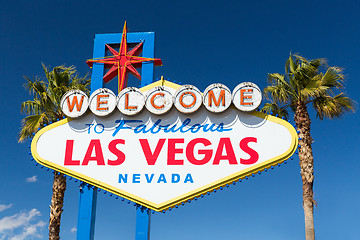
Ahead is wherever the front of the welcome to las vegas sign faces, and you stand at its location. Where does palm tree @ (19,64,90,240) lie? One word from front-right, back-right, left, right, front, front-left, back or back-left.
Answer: back-right

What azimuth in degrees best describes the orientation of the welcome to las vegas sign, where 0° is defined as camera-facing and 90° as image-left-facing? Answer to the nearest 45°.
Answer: approximately 0°

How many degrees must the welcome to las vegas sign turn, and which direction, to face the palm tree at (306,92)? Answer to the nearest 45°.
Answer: approximately 135° to its left
